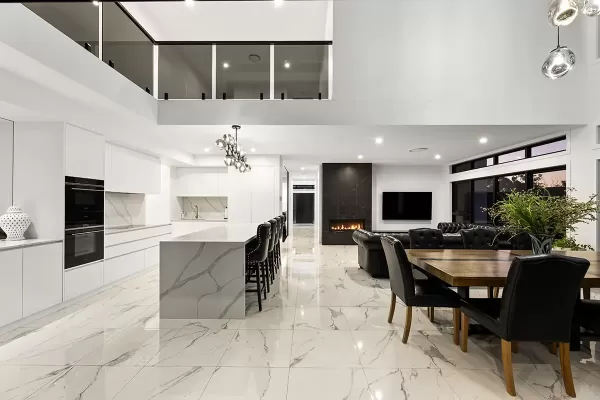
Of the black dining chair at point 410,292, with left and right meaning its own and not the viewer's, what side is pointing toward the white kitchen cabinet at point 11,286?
back

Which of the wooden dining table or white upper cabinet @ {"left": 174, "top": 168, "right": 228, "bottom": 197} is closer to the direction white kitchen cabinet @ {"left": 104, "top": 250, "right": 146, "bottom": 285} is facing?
the wooden dining table

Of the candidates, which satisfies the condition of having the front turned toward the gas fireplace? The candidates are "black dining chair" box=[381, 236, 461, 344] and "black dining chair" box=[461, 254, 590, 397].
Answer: "black dining chair" box=[461, 254, 590, 397]

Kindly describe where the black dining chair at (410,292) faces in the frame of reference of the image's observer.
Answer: facing to the right of the viewer

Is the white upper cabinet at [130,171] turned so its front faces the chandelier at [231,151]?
yes

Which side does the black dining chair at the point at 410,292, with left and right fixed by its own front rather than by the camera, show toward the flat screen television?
left

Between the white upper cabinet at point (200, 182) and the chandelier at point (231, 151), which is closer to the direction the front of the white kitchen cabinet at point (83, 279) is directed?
the chandelier

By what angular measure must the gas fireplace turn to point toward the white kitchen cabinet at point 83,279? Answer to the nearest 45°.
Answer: approximately 45° to its right

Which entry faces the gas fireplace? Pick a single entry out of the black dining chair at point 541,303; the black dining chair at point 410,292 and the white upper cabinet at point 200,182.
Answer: the black dining chair at point 541,303

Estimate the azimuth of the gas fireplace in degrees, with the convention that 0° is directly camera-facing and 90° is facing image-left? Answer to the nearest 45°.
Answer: approximately 0°

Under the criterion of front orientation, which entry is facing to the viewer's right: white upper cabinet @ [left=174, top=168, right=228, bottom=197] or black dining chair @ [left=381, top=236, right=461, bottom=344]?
the black dining chair

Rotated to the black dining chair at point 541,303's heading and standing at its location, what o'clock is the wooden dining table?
The wooden dining table is roughly at 12 o'clock from the black dining chair.

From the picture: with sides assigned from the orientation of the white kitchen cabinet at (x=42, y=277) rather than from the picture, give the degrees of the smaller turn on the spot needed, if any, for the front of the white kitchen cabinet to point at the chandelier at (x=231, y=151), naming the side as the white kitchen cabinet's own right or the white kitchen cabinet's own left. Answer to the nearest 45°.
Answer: approximately 45° to the white kitchen cabinet's own left
